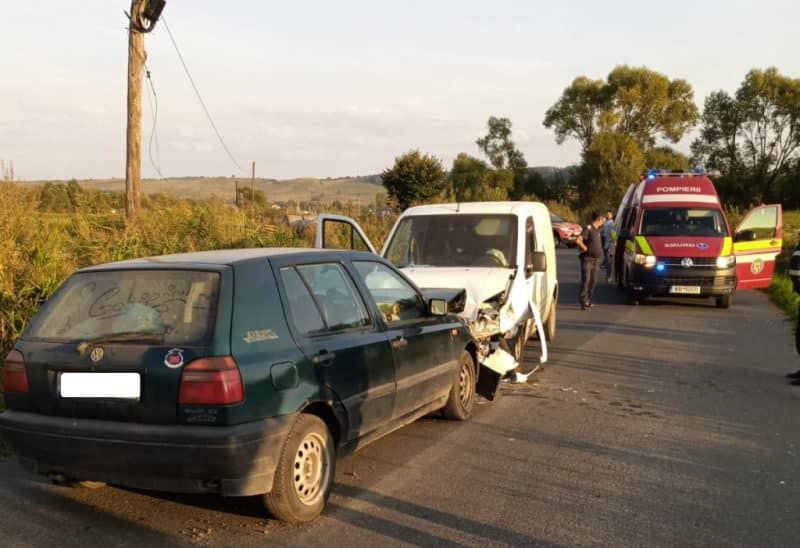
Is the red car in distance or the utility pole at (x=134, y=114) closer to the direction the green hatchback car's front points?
the red car in distance

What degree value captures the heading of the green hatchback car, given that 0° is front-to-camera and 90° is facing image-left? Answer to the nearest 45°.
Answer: approximately 225°

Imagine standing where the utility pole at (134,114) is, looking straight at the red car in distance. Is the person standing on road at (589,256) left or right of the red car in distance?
right

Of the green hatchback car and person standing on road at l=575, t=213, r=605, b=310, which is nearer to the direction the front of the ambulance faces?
the green hatchback car

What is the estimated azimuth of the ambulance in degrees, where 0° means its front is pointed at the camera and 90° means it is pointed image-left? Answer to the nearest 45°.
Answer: approximately 0°

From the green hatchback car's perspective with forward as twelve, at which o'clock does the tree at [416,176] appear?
The tree is roughly at 11 o'clock from the green hatchback car.

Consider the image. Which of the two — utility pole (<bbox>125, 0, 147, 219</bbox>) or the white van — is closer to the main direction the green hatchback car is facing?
the white van

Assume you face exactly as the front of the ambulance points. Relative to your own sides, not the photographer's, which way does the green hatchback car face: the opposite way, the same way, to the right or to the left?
the opposite way

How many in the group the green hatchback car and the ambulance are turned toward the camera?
1

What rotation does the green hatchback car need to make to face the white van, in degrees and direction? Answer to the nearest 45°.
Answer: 0° — it already faces it

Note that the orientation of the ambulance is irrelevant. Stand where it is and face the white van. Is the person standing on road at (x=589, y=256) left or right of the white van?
right

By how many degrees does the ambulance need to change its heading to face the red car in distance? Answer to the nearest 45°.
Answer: approximately 180°

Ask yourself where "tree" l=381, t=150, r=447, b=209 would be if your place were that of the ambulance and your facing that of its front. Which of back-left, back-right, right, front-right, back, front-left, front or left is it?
back-right

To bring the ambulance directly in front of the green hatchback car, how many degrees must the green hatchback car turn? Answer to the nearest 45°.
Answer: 0° — it already faces it

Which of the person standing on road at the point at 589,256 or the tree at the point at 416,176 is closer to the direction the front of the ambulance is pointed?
the person standing on road

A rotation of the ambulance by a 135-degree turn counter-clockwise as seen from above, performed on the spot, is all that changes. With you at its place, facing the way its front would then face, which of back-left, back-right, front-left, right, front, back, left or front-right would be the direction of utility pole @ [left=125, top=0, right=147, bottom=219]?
back
